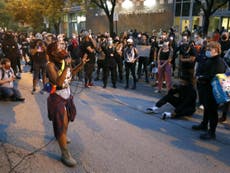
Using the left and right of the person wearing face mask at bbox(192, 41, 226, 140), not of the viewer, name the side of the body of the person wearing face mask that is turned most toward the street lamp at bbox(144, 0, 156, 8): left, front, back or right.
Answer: right

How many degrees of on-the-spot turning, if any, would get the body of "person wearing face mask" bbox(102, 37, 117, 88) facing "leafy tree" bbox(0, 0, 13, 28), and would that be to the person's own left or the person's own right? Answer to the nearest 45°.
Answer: approximately 135° to the person's own right

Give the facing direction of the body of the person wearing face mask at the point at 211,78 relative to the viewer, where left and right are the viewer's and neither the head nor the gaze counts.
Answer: facing to the left of the viewer

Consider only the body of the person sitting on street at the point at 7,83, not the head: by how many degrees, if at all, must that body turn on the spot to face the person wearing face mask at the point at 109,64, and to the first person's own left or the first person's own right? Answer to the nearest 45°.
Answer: approximately 45° to the first person's own left

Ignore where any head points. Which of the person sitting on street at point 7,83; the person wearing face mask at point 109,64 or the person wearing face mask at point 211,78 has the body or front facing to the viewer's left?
the person wearing face mask at point 211,78

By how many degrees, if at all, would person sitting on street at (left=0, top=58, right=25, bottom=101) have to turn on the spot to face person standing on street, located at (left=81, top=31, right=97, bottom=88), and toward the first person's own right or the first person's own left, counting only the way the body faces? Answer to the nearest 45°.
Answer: approximately 90° to the first person's own left

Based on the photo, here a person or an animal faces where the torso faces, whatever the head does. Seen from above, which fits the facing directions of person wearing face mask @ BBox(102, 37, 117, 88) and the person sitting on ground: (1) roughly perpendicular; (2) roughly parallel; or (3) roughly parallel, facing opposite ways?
roughly perpendicular

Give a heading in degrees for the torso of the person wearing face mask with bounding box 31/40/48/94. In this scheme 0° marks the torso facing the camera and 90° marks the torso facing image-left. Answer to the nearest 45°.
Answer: approximately 0°

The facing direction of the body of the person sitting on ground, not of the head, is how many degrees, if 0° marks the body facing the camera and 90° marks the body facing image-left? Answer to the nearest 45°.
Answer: approximately 90°

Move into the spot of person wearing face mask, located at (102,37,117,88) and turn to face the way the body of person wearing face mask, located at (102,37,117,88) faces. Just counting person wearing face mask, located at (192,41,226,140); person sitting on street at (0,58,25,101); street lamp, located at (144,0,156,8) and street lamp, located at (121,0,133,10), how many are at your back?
2

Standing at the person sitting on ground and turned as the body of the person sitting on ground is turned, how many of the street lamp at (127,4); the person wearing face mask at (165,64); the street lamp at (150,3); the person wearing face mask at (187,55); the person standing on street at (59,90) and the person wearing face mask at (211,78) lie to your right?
4

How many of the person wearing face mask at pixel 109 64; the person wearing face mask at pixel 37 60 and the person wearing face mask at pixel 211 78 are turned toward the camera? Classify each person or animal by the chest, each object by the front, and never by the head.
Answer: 2
